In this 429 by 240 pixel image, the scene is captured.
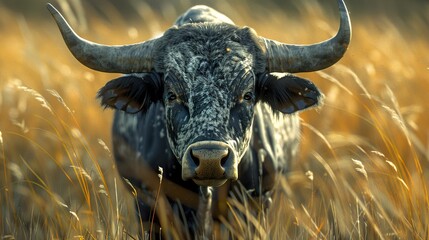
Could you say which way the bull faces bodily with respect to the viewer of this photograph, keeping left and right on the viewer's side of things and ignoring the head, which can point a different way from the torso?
facing the viewer
